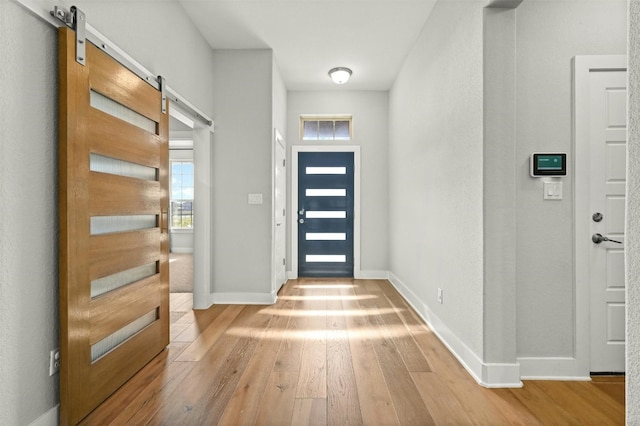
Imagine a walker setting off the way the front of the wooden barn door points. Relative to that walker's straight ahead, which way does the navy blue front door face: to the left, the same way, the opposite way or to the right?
to the right

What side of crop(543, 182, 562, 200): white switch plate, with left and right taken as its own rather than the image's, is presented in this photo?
front

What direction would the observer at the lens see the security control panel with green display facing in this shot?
facing the viewer

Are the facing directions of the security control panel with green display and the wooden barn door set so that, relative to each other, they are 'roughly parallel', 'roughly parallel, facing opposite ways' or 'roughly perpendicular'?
roughly perpendicular

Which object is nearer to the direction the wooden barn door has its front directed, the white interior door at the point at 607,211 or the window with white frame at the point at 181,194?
the white interior door

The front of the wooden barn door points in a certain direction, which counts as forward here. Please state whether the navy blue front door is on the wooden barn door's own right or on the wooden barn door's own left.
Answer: on the wooden barn door's own left

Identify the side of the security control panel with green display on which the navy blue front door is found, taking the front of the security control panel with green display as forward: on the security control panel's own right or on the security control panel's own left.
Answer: on the security control panel's own right

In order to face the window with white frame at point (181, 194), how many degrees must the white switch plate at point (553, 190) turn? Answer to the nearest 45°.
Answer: approximately 90° to its right

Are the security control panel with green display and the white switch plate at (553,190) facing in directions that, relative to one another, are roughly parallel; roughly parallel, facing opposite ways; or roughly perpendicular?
roughly parallel

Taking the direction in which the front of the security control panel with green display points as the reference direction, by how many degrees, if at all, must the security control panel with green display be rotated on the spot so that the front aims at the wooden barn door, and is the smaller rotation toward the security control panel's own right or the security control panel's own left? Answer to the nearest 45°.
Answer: approximately 45° to the security control panel's own right
